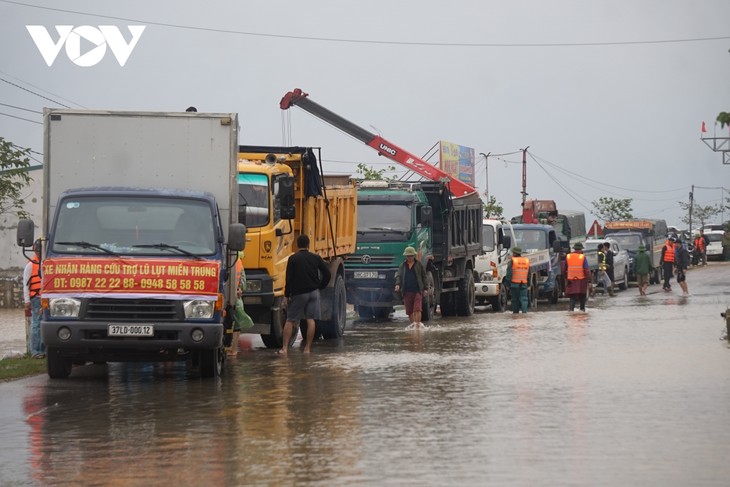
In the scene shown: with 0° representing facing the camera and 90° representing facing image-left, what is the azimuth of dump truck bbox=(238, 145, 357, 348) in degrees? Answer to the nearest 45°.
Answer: approximately 45°
